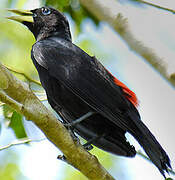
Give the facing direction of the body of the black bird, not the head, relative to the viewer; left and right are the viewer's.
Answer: facing to the left of the viewer
